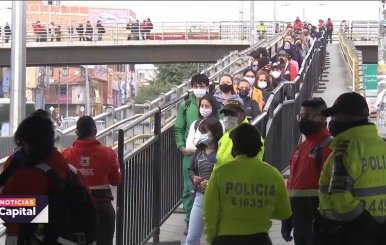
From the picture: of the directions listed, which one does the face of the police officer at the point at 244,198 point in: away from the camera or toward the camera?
away from the camera

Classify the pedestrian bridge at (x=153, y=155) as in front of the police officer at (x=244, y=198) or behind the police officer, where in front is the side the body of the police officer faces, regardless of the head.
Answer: in front

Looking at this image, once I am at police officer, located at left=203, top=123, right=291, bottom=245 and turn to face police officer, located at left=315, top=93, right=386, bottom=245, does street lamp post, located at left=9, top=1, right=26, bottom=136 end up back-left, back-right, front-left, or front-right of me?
back-left

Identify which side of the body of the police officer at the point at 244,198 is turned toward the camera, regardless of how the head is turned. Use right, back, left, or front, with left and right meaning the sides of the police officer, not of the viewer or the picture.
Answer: back

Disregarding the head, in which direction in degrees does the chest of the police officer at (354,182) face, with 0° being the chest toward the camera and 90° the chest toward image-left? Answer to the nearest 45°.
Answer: approximately 135°

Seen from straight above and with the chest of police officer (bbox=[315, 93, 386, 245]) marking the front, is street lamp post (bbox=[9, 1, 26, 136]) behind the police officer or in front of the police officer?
in front
